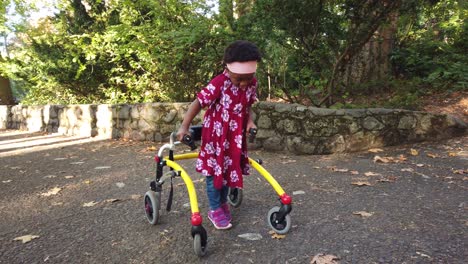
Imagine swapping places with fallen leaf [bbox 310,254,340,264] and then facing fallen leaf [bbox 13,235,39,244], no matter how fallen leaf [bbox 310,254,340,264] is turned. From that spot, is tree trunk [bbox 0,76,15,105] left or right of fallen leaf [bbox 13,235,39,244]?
right

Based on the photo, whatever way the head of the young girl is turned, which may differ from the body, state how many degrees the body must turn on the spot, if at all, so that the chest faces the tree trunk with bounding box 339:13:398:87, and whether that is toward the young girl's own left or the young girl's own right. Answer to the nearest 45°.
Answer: approximately 90° to the young girl's own left

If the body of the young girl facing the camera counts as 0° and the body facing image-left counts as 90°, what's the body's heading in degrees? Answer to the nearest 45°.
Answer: approximately 315°

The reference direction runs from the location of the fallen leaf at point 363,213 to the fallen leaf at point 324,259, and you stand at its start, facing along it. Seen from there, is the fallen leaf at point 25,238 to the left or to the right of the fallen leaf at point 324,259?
right

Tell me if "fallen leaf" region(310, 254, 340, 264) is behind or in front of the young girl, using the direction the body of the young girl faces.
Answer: in front

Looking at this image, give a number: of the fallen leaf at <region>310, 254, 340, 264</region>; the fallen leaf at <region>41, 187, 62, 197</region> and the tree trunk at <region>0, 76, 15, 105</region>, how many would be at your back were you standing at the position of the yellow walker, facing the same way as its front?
2

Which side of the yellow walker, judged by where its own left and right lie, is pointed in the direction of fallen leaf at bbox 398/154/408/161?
left

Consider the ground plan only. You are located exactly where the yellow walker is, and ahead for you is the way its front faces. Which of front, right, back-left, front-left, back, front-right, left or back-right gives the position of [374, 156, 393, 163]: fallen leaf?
left

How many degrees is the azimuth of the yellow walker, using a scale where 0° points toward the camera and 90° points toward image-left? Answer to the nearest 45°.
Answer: approximately 315°
